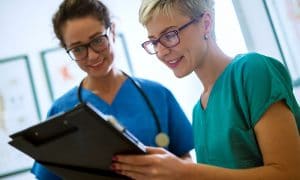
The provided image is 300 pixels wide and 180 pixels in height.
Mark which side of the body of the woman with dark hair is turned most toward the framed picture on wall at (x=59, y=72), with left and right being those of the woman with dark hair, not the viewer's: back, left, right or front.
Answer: back

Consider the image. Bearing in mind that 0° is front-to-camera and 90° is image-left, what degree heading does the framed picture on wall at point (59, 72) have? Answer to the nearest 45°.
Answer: approximately 0°

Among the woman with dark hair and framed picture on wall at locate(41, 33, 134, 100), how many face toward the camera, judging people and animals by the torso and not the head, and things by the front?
2

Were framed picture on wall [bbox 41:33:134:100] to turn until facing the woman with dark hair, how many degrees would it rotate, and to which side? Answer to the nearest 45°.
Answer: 0° — it already faces them
